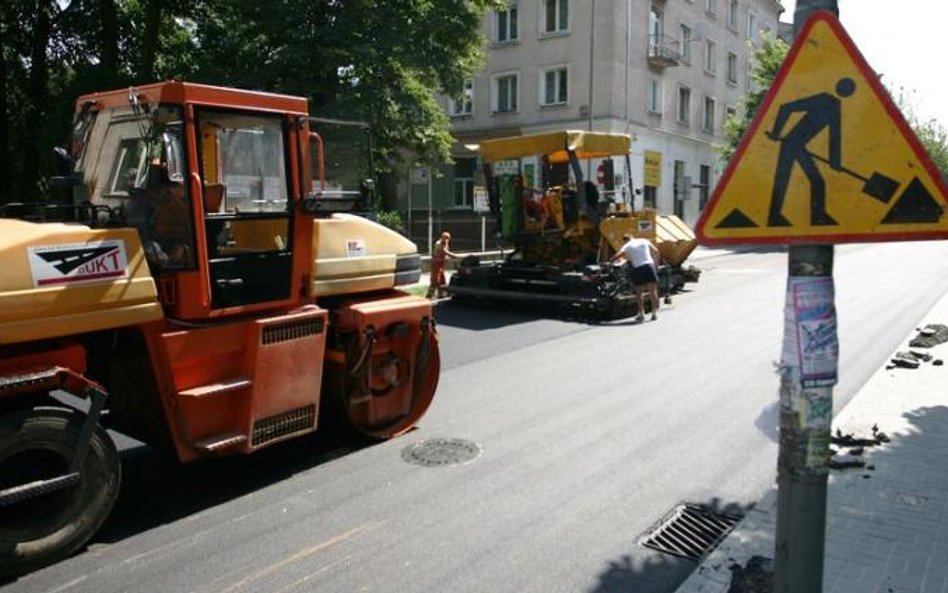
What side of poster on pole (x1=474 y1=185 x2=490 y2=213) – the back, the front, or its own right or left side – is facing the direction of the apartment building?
back

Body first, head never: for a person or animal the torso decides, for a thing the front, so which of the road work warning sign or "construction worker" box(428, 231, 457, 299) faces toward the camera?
the road work warning sign

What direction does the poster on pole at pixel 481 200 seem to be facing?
toward the camera

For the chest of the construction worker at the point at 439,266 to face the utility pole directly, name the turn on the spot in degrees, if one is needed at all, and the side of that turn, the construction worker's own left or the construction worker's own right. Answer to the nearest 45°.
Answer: approximately 90° to the construction worker's own right

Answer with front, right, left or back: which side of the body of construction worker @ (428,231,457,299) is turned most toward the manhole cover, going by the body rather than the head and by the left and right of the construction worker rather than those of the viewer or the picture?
right

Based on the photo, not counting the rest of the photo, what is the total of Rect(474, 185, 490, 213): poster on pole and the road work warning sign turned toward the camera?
2

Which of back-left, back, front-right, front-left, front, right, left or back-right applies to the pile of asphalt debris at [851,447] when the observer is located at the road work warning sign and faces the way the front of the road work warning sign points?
back

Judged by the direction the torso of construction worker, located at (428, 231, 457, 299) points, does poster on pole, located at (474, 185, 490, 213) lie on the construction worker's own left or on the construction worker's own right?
on the construction worker's own left

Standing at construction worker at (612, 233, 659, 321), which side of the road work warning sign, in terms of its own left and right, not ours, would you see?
back

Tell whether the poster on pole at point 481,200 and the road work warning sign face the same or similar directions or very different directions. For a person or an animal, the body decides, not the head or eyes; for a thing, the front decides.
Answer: same or similar directions

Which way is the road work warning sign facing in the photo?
toward the camera

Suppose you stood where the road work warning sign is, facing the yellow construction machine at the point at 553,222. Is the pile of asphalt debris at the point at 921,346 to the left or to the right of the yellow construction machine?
right

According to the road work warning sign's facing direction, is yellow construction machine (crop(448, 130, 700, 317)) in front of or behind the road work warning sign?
behind

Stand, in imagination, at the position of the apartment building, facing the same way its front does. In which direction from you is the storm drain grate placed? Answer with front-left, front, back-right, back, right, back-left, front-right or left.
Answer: front-right
